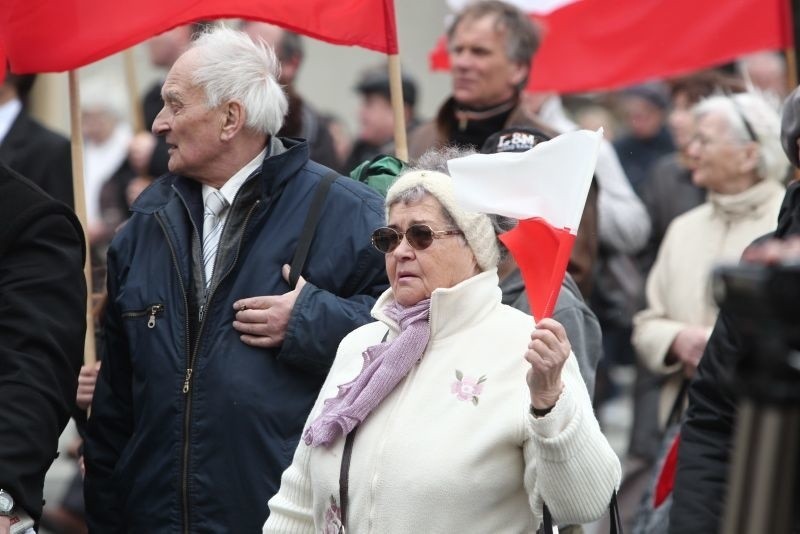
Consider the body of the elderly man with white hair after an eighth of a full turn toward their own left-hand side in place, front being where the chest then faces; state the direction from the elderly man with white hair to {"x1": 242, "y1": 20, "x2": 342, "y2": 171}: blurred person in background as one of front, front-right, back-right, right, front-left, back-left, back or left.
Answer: back

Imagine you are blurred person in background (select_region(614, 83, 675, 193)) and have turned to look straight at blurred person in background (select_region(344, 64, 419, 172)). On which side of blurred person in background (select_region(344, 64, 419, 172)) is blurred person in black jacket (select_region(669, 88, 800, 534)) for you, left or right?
left

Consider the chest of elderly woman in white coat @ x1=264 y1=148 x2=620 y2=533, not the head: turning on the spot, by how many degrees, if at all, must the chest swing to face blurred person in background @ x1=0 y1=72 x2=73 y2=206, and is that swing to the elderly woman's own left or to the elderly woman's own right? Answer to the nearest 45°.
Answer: approximately 90° to the elderly woman's own right

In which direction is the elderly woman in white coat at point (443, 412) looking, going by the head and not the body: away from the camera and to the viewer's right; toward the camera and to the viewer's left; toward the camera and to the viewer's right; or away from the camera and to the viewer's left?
toward the camera and to the viewer's left

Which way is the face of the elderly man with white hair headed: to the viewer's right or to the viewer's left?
to the viewer's left

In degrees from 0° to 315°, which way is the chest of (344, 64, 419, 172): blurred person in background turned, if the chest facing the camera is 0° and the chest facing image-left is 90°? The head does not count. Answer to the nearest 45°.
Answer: approximately 45°

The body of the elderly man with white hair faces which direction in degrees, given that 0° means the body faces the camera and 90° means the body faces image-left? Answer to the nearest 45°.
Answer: approximately 45°

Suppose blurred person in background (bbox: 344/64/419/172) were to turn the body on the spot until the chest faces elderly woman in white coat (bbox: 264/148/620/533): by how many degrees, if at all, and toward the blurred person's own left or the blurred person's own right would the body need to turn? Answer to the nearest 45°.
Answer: approximately 45° to the blurred person's own left

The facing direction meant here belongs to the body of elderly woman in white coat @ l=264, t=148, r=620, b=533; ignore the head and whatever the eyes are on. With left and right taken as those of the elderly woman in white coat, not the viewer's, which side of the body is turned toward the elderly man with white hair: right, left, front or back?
right

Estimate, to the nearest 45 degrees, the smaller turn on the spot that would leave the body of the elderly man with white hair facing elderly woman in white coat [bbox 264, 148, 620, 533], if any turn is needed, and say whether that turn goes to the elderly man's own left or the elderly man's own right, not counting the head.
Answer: approximately 90° to the elderly man's own left

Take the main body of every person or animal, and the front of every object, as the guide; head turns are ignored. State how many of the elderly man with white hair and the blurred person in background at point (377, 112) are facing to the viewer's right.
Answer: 0
